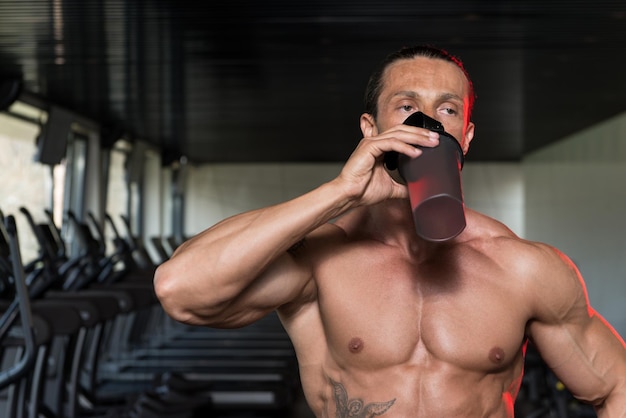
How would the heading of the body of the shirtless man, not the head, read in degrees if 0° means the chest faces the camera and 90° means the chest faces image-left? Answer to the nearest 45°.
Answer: approximately 0°
